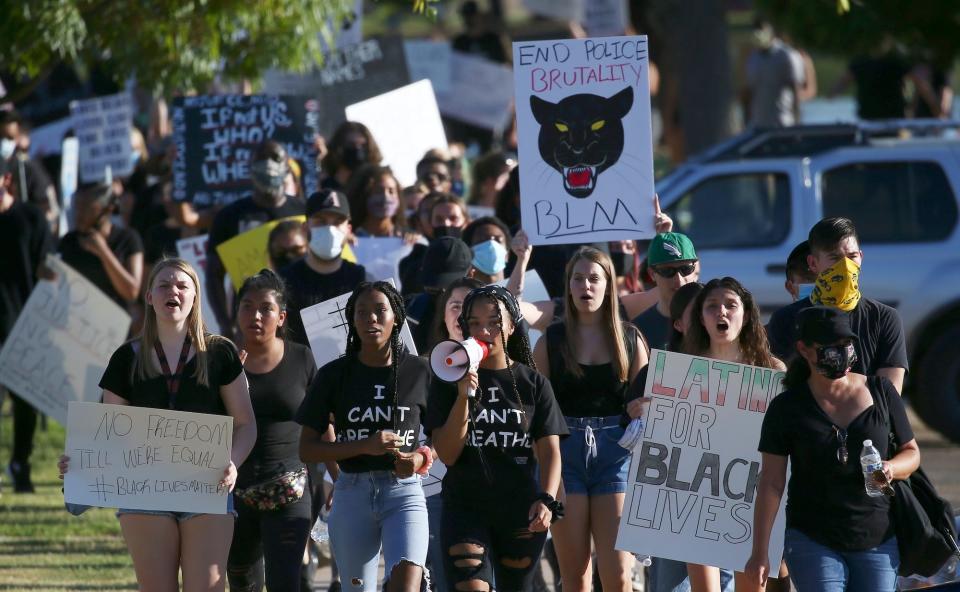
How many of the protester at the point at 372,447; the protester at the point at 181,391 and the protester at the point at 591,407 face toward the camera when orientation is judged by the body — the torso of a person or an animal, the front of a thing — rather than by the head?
3

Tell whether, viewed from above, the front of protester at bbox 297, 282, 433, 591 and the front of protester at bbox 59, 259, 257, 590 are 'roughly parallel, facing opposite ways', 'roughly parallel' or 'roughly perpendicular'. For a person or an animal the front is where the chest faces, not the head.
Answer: roughly parallel

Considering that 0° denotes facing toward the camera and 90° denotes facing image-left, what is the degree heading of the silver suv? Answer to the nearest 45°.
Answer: approximately 90°

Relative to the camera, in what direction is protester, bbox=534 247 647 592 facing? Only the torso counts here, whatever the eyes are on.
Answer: toward the camera

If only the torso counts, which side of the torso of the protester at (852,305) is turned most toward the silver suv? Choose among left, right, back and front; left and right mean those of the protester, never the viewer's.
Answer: back

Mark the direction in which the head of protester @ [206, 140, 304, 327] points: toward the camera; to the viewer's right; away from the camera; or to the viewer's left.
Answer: toward the camera

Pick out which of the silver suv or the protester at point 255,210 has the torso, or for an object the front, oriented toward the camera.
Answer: the protester

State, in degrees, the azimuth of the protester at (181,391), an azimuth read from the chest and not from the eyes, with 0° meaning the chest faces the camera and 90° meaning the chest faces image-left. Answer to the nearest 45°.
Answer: approximately 0°

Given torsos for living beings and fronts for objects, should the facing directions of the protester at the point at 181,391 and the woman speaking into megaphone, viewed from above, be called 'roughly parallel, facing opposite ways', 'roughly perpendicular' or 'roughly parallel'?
roughly parallel

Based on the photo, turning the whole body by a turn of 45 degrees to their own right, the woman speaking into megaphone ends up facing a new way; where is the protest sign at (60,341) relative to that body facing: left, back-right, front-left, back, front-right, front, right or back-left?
right

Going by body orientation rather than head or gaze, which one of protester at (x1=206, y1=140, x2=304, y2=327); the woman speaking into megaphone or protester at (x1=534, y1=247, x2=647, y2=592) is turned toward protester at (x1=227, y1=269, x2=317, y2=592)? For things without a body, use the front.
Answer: protester at (x1=206, y1=140, x2=304, y2=327)

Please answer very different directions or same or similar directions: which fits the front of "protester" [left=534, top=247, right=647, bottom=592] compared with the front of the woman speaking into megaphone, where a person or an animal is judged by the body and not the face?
same or similar directions

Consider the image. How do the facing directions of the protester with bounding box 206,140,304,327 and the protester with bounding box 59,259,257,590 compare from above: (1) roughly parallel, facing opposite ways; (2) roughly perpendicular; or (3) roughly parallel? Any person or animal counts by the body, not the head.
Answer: roughly parallel

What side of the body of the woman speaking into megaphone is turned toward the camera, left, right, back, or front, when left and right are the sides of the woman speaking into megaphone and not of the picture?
front

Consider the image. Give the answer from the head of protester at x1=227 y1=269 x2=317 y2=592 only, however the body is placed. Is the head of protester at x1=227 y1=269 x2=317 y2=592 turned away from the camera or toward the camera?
toward the camera
